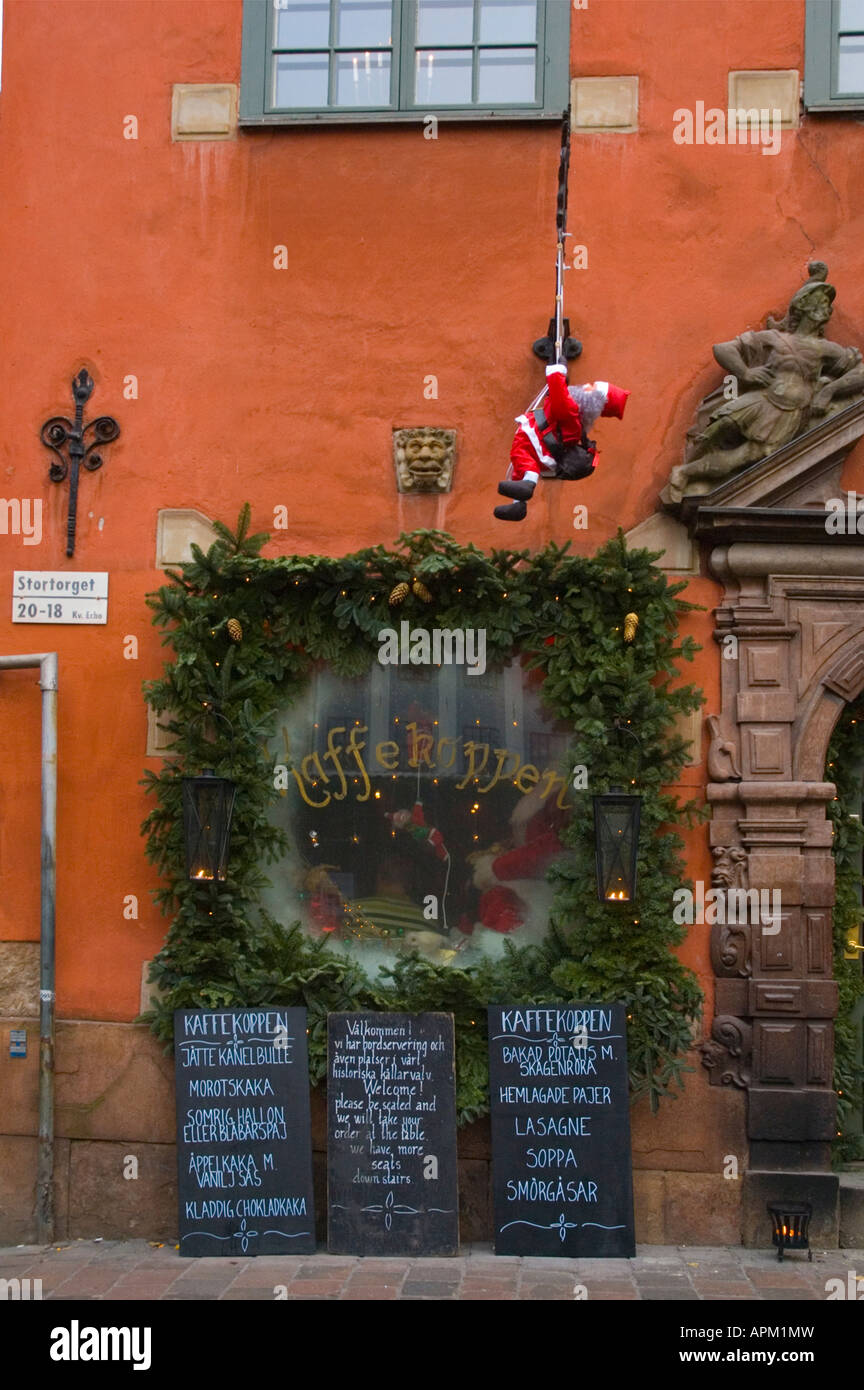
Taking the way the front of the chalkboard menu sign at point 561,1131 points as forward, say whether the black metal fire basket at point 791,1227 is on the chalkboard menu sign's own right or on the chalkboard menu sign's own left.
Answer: on the chalkboard menu sign's own left

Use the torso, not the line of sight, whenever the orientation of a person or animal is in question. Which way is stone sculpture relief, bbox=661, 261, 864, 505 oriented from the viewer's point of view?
toward the camera

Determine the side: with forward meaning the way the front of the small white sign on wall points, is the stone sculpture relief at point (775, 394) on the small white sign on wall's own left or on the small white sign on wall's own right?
on the small white sign on wall's own left

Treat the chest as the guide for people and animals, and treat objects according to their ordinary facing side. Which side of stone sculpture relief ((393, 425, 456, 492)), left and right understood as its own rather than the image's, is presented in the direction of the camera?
front

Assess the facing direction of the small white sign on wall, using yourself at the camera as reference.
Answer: facing the viewer

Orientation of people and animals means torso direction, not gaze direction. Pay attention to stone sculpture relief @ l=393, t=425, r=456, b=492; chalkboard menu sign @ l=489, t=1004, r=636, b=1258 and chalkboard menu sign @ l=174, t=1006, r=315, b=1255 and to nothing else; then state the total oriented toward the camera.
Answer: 3

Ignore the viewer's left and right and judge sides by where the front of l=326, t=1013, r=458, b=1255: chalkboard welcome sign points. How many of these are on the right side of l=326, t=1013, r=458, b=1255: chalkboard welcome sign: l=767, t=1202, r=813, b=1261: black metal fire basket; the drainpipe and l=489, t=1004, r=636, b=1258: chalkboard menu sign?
1

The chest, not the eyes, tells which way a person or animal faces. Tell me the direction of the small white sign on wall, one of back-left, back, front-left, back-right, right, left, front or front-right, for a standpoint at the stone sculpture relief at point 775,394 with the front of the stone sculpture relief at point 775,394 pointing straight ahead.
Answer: right

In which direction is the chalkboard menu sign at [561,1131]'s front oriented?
toward the camera

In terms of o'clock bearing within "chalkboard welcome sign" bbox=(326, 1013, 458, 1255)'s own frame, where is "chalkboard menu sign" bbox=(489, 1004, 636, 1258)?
"chalkboard menu sign" bbox=(489, 1004, 636, 1258) is roughly at 9 o'clock from "chalkboard welcome sign" bbox=(326, 1013, 458, 1255).
